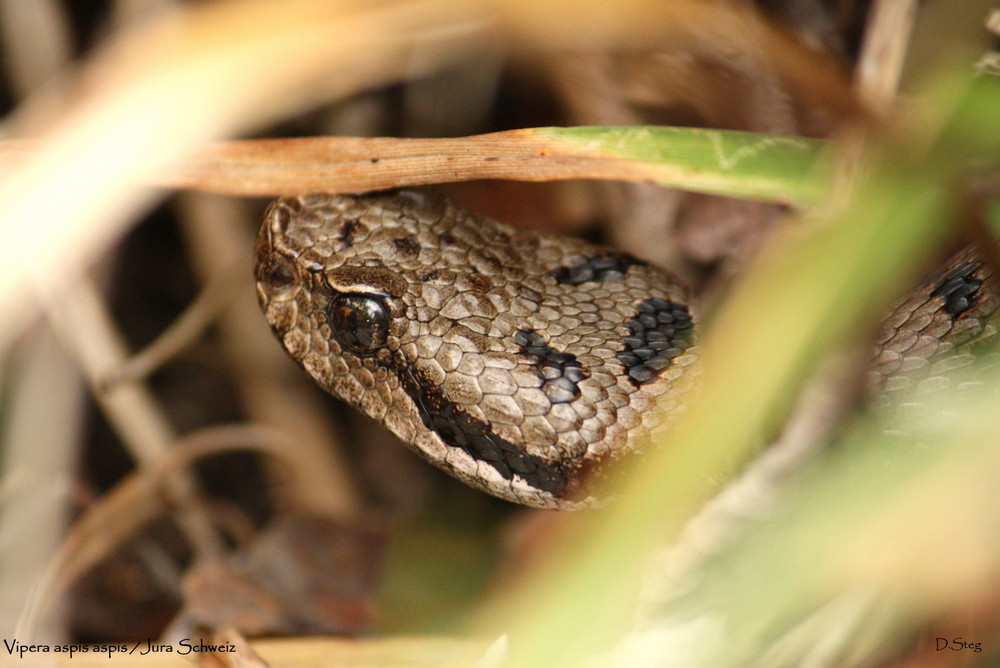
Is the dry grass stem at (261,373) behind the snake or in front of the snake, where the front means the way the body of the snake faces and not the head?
in front

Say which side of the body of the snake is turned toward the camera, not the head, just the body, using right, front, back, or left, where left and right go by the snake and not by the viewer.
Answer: left

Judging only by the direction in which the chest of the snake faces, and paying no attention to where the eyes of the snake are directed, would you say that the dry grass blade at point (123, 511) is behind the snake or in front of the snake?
in front

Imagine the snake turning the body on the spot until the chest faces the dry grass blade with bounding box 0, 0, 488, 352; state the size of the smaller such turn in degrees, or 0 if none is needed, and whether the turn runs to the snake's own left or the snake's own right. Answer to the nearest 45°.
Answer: approximately 45° to the snake's own left
